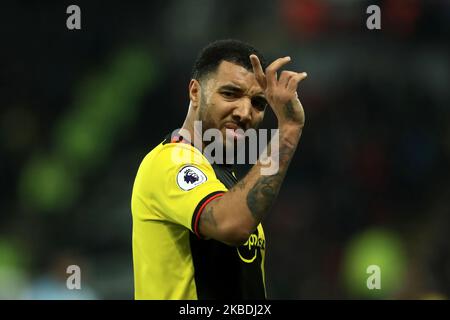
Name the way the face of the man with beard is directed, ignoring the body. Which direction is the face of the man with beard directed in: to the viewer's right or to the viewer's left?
to the viewer's right

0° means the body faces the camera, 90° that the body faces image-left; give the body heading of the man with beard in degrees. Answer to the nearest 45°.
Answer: approximately 315°
